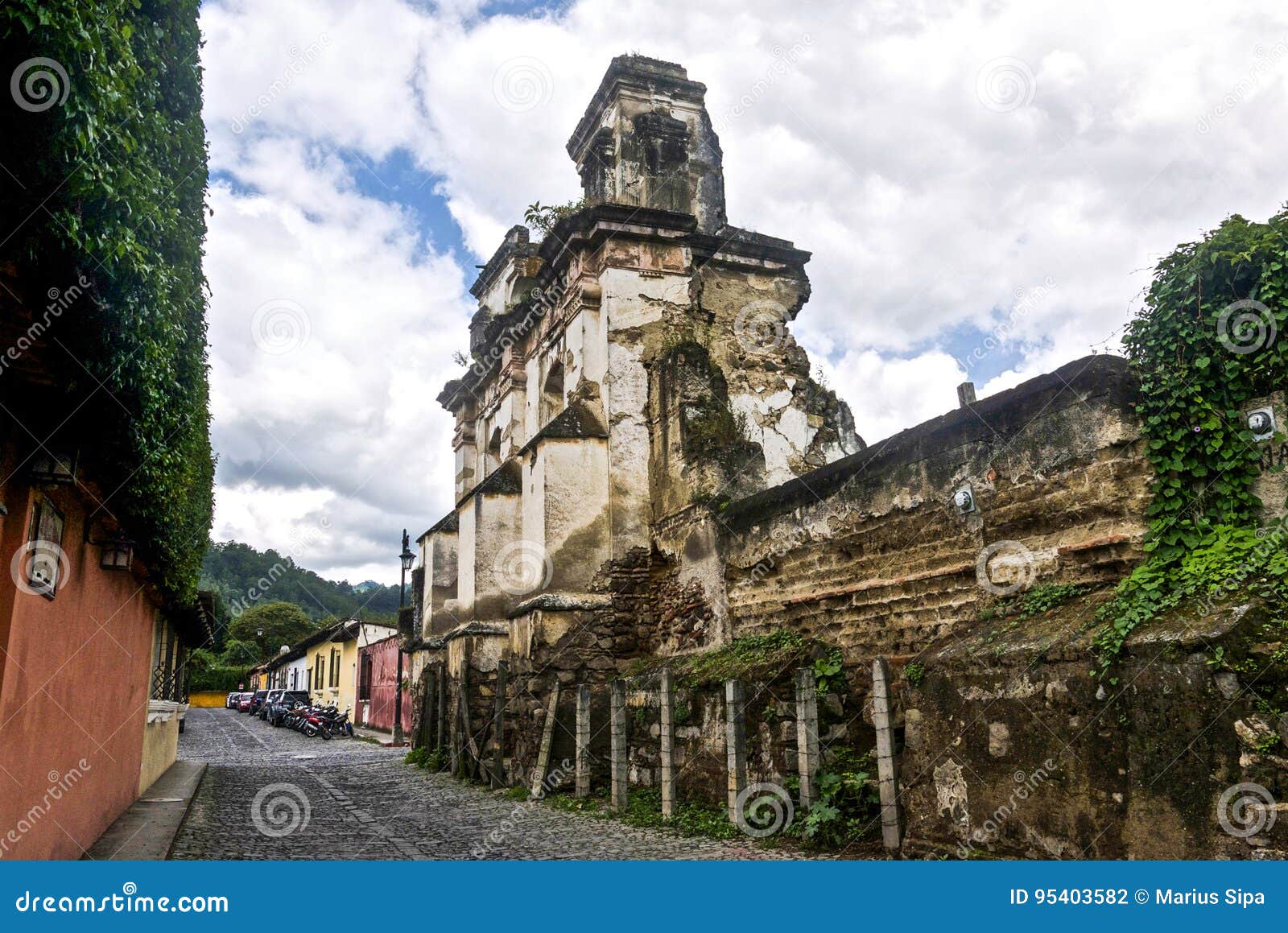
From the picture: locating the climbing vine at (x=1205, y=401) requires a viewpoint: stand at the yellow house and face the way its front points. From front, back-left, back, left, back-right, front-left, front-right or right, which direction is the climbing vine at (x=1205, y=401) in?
front-left

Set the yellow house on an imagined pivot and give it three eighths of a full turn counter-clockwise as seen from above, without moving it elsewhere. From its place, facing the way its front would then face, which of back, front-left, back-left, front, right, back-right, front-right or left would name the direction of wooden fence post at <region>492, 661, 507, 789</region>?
right

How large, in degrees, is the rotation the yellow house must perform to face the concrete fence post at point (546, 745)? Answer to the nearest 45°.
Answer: approximately 45° to its left

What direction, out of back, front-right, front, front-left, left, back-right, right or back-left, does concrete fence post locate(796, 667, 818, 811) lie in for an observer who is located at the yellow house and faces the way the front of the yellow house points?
front-left

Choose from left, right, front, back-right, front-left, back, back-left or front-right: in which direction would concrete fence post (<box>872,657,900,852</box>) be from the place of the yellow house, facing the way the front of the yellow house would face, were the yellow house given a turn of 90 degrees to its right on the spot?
back-left

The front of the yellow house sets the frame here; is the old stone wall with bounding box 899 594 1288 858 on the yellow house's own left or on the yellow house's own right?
on the yellow house's own left

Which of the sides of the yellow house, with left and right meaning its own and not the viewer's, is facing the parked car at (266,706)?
front

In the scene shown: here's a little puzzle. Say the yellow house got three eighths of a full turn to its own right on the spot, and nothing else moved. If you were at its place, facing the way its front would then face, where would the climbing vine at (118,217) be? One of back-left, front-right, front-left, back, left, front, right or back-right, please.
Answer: back

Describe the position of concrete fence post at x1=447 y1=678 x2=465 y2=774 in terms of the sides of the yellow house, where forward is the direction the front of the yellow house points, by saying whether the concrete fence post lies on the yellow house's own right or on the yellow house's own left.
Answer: on the yellow house's own left

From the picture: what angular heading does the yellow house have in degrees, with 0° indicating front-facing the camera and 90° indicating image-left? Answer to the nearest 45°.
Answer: approximately 45°
